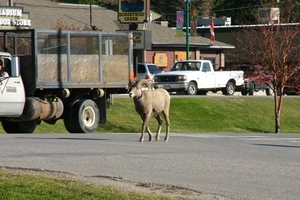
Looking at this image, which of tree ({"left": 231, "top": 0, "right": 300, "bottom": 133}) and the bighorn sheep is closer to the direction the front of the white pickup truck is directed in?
the bighorn sheep

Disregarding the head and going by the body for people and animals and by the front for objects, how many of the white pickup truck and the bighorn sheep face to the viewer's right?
0

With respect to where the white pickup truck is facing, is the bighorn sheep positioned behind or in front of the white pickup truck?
in front

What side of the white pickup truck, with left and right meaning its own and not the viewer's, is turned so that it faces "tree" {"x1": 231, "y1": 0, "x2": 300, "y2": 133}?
left

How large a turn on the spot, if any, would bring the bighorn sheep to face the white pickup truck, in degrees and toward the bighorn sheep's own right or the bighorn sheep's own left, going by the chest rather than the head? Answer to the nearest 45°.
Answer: approximately 135° to the bighorn sheep's own right

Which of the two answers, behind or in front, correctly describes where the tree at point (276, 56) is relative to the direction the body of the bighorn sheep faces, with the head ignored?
behind
